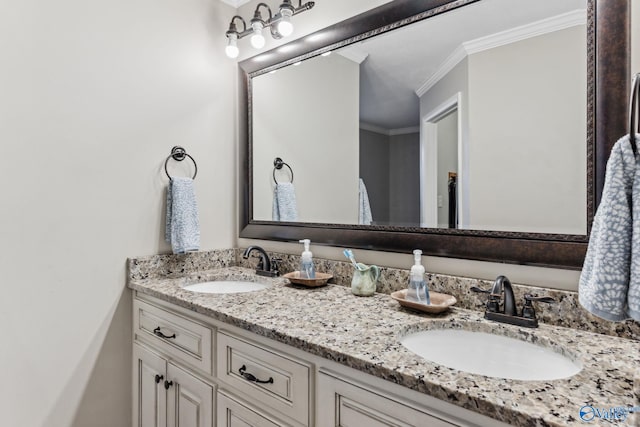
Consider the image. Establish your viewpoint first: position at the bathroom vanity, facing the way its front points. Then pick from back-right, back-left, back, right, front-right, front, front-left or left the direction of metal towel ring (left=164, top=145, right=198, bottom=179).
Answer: right

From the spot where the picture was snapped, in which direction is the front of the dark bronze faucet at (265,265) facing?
facing the viewer and to the left of the viewer

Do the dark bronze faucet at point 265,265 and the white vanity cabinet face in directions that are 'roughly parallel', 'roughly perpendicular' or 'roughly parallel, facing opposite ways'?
roughly parallel

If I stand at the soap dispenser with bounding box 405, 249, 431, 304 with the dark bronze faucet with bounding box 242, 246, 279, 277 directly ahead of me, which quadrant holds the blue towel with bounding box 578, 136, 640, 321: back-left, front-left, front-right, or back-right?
back-left

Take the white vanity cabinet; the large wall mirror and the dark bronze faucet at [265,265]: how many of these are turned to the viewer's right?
0

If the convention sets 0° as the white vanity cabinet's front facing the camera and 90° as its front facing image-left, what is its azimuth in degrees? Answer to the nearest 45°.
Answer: approximately 45°

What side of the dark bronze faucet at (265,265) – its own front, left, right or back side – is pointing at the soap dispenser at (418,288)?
left

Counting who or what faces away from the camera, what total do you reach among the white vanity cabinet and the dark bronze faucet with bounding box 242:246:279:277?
0
